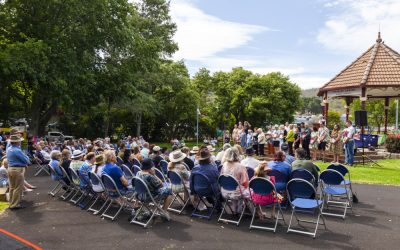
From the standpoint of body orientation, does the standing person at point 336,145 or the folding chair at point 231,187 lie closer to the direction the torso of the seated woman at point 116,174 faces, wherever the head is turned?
the standing person

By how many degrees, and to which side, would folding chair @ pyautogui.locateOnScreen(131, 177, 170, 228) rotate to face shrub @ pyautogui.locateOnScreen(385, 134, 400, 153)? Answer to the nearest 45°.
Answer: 0° — it already faces it

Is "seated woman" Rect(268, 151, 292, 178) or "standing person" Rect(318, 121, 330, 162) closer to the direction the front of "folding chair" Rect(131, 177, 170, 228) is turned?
the standing person

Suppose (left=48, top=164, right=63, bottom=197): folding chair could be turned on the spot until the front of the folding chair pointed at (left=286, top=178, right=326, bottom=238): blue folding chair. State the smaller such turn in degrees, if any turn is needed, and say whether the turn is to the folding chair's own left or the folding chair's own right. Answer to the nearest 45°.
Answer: approximately 90° to the folding chair's own right

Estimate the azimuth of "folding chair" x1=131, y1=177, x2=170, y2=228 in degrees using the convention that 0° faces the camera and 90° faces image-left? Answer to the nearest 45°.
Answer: approximately 225°

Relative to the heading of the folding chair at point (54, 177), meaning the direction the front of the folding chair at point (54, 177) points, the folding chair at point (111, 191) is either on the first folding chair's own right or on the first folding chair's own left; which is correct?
on the first folding chair's own right

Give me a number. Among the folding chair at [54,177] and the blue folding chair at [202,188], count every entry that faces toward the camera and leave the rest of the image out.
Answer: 0

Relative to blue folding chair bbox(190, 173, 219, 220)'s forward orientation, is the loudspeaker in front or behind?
in front

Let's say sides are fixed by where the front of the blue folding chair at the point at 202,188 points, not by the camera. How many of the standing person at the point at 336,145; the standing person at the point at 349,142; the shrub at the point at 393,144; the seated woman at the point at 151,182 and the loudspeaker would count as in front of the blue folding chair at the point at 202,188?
4
